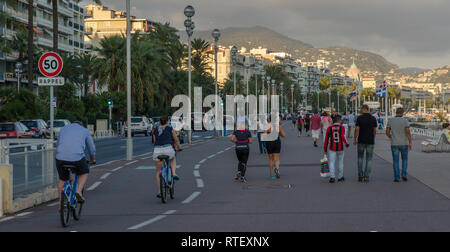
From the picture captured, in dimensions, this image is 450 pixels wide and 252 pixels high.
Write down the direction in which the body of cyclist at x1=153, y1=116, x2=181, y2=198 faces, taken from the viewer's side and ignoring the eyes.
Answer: away from the camera

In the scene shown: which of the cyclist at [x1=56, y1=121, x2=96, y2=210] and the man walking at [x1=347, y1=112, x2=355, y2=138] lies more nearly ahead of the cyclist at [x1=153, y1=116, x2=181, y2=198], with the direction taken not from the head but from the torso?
the man walking

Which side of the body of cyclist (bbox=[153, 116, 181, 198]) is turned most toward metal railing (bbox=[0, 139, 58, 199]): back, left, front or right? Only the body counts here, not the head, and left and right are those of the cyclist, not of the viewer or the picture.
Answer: left
